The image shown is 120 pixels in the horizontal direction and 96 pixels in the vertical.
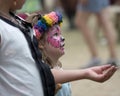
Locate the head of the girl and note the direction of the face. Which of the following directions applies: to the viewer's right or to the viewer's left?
to the viewer's right

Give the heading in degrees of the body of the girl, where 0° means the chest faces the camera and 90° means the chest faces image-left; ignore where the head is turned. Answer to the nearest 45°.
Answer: approximately 270°

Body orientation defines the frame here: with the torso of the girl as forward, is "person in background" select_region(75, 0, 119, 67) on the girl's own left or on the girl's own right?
on the girl's own left

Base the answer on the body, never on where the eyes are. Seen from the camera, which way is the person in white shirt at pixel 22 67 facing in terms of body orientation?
to the viewer's right
